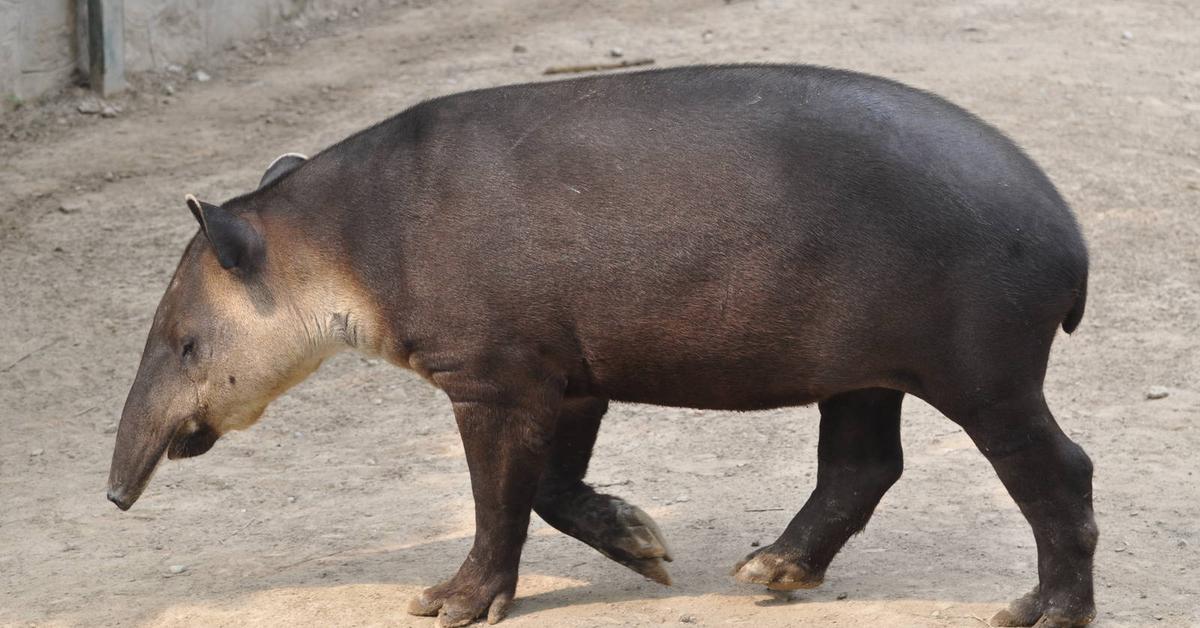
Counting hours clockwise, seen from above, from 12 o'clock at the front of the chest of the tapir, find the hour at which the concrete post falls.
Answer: The concrete post is roughly at 2 o'clock from the tapir.

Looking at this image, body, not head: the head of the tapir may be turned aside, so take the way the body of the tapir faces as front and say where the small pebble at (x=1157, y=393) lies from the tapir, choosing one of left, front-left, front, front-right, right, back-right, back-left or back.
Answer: back-right

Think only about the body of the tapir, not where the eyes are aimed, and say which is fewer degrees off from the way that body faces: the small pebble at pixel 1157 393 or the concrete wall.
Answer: the concrete wall

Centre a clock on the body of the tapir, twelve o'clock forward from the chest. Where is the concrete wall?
The concrete wall is roughly at 2 o'clock from the tapir.

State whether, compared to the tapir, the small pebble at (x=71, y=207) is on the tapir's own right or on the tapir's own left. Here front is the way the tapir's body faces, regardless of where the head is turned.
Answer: on the tapir's own right

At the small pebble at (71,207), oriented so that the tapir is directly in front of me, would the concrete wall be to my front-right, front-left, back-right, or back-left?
back-left

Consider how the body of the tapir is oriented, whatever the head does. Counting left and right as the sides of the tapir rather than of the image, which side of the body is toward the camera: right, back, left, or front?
left
